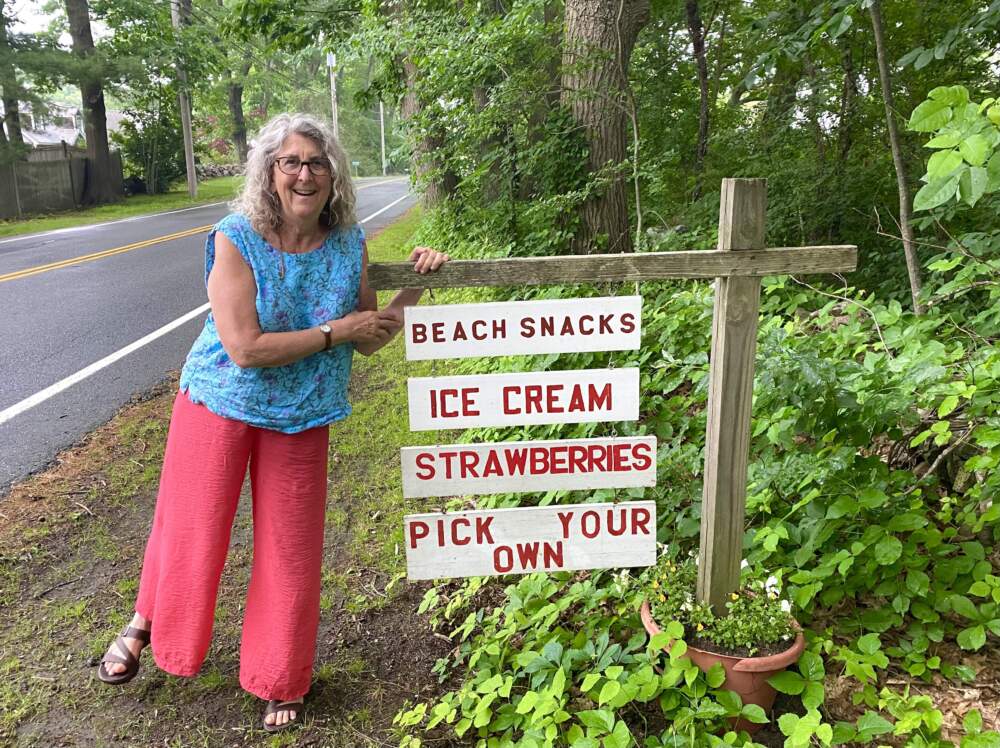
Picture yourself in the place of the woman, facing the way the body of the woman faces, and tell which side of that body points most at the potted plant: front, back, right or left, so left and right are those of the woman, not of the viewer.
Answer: left

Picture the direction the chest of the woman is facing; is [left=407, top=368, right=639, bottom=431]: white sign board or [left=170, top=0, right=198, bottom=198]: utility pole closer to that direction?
the white sign board

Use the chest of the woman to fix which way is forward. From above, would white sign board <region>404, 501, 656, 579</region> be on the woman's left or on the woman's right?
on the woman's left

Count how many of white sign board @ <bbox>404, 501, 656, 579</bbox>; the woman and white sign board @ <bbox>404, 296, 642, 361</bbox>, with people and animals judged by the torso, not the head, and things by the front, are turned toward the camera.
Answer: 3

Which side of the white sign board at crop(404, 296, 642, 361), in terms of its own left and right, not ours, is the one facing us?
front

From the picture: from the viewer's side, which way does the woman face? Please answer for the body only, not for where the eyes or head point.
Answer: toward the camera

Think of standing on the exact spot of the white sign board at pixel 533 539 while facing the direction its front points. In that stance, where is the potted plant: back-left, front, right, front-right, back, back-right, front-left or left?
left

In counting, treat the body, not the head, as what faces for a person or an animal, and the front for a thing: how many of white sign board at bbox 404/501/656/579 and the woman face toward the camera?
2

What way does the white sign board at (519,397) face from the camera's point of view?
toward the camera

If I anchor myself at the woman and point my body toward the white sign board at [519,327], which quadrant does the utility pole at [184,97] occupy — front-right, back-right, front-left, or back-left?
back-left

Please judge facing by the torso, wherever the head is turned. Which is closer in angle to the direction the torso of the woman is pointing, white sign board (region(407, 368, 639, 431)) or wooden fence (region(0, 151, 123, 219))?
the white sign board

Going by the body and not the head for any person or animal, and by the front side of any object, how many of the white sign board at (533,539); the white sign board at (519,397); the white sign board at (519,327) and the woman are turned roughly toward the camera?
4
